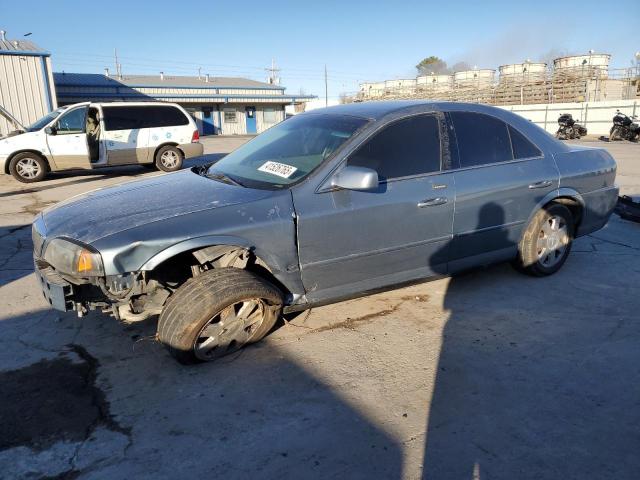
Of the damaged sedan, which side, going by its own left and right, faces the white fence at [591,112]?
back

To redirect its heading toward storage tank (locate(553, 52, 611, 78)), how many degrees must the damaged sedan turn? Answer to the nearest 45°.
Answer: approximately 180°

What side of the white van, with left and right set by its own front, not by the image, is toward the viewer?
left

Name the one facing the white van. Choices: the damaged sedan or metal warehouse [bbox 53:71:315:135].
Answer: the metal warehouse

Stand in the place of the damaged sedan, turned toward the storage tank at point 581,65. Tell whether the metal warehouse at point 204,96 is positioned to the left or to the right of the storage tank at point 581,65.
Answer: left

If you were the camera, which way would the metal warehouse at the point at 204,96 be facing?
facing the viewer

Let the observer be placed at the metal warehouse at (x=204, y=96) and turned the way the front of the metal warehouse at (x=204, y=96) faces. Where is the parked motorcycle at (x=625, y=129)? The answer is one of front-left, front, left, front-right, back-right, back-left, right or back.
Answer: front-left

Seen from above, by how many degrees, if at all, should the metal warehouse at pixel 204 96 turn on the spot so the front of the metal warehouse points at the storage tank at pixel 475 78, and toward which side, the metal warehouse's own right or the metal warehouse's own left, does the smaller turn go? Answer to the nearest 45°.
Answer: approximately 90° to the metal warehouse's own left

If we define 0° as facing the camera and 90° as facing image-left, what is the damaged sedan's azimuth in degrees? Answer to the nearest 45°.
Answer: approximately 45°

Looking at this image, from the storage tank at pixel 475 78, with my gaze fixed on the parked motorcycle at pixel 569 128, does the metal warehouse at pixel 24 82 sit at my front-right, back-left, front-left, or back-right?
front-right

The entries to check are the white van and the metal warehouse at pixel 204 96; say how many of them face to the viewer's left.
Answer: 1

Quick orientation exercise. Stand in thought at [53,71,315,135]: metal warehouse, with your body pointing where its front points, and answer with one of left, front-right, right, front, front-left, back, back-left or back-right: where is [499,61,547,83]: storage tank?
left

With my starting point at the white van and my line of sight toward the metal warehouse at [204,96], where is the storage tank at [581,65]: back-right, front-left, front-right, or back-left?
front-right

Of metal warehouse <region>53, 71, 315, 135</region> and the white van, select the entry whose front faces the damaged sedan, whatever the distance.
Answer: the metal warehouse
